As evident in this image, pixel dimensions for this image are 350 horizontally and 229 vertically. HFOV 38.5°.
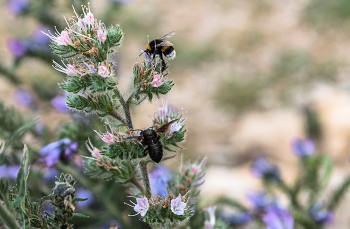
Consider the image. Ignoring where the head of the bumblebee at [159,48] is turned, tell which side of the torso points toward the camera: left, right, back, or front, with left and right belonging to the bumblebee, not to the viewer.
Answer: left
